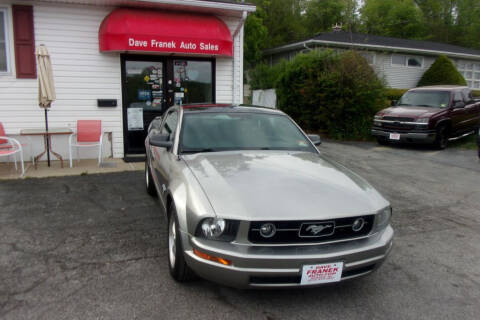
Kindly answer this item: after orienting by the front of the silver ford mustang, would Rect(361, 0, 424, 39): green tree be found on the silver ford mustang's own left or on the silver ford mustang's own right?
on the silver ford mustang's own left

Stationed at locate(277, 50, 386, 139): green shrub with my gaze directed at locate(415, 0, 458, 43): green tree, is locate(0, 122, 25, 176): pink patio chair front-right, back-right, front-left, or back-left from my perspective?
back-left

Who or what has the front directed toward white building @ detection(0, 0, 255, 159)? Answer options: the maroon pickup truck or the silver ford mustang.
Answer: the maroon pickup truck

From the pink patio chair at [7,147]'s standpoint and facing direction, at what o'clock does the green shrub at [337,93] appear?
The green shrub is roughly at 10 o'clock from the pink patio chair.

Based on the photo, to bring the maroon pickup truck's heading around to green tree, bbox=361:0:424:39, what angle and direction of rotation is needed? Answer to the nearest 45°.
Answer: approximately 135° to its right

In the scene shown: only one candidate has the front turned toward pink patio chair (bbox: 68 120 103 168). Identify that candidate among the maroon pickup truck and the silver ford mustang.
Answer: the maroon pickup truck

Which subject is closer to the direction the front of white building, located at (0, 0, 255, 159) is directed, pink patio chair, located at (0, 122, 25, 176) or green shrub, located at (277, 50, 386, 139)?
the pink patio chair

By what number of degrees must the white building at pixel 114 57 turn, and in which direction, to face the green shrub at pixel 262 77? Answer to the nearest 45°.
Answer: approximately 135° to its left

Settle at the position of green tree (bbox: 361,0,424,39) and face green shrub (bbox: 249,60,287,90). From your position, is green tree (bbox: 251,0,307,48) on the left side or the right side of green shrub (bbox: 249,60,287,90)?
right

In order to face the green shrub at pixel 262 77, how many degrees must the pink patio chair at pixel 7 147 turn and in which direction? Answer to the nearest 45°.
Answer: approximately 90° to its left

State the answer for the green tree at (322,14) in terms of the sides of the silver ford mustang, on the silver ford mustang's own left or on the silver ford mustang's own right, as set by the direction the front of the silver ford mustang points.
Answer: on the silver ford mustang's own left

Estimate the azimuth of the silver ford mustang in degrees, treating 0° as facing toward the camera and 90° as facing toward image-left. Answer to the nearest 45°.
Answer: approximately 315°

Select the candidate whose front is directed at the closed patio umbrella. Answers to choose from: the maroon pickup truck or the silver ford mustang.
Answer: the maroon pickup truck
